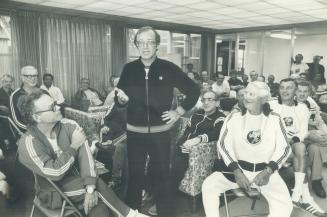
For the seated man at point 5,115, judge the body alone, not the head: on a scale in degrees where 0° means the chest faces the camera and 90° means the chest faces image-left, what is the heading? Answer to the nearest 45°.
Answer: approximately 315°

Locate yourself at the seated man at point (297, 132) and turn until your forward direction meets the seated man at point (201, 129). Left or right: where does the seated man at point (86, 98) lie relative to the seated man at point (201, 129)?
right

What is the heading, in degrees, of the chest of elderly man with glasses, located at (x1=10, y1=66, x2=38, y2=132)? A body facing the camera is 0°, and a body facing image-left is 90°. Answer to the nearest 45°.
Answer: approximately 315°

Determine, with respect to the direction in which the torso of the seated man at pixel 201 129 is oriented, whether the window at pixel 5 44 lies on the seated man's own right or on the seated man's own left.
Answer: on the seated man's own right

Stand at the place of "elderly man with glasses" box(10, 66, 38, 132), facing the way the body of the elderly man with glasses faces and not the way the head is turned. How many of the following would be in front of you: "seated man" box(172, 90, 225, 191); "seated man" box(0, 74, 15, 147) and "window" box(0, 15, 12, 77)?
1

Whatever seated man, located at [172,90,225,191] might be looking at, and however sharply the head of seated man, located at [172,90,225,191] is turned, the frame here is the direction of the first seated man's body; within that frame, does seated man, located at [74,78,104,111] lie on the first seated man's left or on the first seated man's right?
on the first seated man's right

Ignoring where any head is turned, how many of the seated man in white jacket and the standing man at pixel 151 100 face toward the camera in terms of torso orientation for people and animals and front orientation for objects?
2

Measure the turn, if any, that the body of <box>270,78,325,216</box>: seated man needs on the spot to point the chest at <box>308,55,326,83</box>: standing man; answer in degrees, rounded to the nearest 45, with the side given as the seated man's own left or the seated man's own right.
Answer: approximately 180°

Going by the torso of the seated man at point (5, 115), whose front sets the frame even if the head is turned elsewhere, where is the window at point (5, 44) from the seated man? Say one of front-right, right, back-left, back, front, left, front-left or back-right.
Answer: back-left
